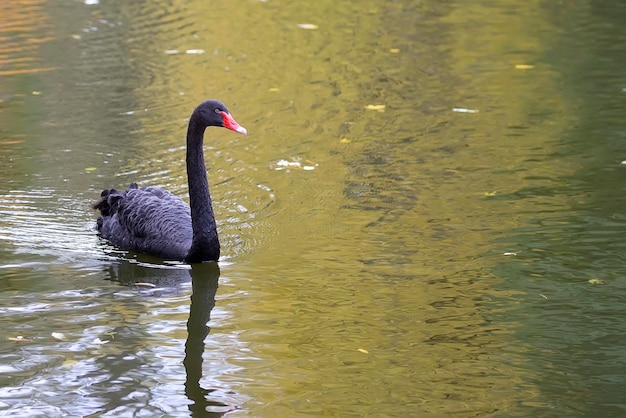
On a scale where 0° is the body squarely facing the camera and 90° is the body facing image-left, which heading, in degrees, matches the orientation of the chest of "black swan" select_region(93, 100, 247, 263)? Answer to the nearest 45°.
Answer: approximately 315°
